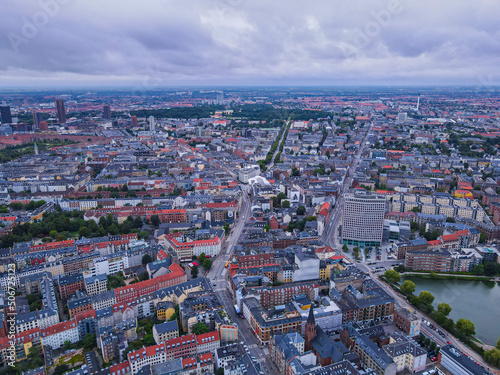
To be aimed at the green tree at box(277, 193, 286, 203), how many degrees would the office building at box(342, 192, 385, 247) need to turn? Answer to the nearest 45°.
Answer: approximately 135° to its right

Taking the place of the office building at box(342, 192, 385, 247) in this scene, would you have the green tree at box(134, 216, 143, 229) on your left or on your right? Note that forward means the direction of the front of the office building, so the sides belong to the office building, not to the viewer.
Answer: on your right

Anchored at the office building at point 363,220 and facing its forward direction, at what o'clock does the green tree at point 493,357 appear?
The green tree is roughly at 11 o'clock from the office building.

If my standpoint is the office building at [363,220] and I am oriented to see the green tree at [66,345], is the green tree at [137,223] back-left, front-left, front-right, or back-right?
front-right

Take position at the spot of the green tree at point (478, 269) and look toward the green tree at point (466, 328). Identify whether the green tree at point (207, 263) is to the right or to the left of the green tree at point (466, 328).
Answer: right

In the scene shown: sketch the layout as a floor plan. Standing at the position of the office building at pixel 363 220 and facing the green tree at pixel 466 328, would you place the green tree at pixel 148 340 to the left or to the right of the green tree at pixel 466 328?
right

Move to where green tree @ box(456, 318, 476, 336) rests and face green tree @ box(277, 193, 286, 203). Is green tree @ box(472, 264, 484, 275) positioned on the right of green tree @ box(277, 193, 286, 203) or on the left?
right

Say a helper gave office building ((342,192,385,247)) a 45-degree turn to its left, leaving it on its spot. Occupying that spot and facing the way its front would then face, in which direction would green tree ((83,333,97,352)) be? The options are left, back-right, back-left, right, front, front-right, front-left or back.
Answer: right

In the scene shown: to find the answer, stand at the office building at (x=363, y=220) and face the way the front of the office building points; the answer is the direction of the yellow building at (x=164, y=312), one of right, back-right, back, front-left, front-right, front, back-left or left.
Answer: front-right

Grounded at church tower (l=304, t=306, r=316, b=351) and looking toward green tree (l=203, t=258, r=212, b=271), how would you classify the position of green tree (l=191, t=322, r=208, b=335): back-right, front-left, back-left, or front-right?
front-left

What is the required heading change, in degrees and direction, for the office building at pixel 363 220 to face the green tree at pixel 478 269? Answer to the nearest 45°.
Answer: approximately 90° to its left

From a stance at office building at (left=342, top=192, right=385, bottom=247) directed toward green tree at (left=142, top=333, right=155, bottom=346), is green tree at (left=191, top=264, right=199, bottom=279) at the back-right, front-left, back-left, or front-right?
front-right

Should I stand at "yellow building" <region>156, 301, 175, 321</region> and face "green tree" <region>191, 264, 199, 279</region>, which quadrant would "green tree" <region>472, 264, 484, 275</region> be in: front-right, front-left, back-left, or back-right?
front-right

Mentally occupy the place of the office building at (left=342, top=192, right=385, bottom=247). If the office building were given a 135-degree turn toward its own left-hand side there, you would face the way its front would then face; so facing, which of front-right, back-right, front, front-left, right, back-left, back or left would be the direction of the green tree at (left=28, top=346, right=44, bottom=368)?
back

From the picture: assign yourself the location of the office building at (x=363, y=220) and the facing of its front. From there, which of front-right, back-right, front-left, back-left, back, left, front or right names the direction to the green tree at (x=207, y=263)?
front-right

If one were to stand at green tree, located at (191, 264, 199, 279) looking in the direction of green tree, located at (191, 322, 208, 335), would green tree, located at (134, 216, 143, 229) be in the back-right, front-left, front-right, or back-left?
back-right

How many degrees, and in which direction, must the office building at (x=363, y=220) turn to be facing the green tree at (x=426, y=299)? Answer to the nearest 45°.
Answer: approximately 45° to its left

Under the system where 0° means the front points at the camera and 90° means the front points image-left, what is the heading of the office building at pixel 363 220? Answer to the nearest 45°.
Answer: approximately 0°
